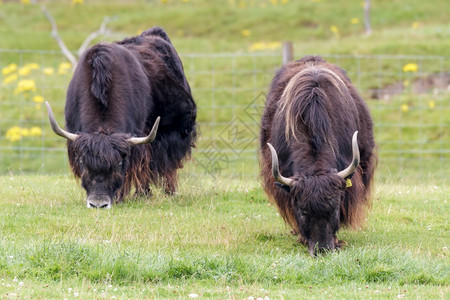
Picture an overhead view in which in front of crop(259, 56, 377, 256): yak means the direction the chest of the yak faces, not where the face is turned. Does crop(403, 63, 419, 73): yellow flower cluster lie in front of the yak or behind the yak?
behind

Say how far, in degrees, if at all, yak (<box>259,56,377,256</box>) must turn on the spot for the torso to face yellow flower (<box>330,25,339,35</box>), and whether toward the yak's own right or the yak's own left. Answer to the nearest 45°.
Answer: approximately 180°

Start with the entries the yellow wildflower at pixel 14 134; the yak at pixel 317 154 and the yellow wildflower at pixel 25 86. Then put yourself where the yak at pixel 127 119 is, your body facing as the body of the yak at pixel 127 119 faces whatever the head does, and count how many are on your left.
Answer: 1

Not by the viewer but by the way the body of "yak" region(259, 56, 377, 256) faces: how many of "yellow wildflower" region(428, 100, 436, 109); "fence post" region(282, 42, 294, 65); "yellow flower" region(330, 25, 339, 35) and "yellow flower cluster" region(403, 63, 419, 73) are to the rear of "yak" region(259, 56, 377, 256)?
4

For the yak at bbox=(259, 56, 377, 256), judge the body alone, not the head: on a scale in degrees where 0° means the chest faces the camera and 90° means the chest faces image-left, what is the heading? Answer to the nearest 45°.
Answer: approximately 0°

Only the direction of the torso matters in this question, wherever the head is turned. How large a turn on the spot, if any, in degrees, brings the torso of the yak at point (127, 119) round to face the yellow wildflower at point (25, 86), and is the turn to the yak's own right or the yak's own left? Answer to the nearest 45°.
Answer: approximately 135° to the yak's own right

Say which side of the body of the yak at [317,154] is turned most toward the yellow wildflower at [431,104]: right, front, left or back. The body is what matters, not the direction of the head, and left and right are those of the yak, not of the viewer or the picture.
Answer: back

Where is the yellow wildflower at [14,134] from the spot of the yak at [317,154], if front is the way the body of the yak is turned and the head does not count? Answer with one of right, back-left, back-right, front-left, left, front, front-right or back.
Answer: back-right

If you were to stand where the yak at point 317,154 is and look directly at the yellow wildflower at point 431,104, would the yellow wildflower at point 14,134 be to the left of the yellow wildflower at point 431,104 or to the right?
left

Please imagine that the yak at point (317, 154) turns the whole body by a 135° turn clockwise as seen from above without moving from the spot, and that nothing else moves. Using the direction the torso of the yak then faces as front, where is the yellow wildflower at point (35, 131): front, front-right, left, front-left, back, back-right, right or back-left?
front

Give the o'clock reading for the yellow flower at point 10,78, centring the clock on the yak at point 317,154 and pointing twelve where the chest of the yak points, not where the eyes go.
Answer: The yellow flower is roughly at 5 o'clock from the yak.
